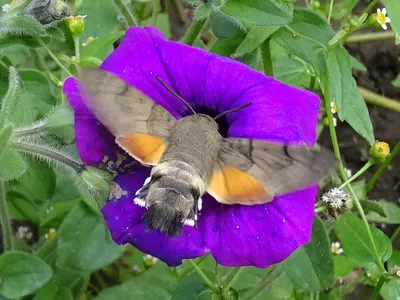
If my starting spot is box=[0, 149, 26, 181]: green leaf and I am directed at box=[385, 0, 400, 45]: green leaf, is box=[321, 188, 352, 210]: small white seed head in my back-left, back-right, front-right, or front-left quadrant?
front-right

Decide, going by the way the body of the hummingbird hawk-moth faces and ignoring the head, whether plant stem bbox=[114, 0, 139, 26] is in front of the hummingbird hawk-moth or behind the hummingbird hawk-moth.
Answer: in front

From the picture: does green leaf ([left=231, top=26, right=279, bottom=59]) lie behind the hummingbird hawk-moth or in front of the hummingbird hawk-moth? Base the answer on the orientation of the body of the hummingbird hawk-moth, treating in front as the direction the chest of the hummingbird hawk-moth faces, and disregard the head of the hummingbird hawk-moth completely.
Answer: in front

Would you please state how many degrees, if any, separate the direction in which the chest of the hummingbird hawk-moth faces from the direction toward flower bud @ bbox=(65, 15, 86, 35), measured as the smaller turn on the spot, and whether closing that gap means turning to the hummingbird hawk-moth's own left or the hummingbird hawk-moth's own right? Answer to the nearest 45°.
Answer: approximately 45° to the hummingbird hawk-moth's own left

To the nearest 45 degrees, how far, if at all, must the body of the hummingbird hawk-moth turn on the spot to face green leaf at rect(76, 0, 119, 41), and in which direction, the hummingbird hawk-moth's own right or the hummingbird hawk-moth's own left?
0° — it already faces it

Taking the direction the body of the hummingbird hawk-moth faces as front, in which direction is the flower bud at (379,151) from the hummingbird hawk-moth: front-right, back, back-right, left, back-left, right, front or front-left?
front-right

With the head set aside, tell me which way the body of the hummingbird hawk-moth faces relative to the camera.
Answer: away from the camera

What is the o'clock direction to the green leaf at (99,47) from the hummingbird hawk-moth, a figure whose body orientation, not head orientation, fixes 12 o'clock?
The green leaf is roughly at 11 o'clock from the hummingbird hawk-moth.
